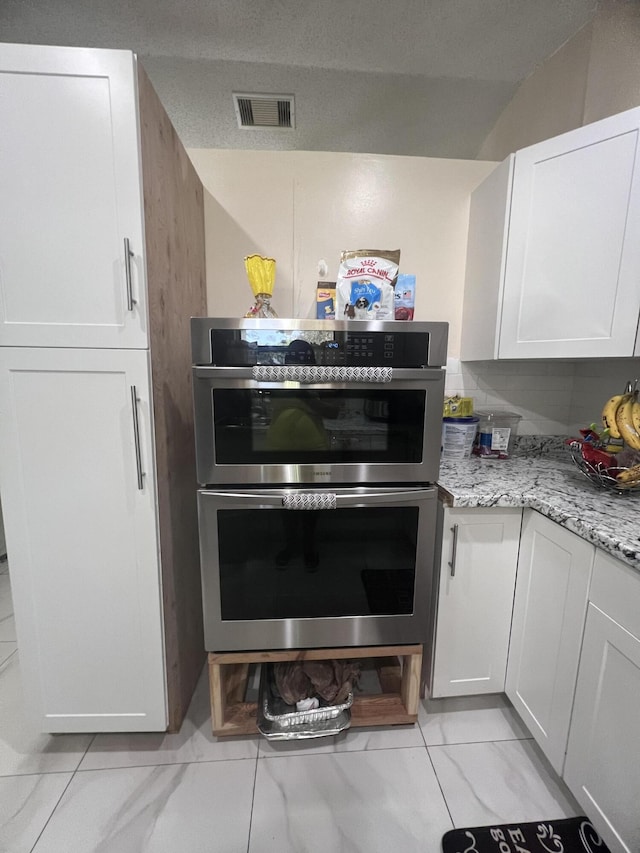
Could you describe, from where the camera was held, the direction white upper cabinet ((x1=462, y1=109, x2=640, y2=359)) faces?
facing the viewer and to the left of the viewer

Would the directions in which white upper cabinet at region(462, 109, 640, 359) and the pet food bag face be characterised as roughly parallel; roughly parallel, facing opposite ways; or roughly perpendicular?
roughly perpendicular

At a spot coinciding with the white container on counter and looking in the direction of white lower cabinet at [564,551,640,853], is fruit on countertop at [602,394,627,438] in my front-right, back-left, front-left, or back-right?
front-left

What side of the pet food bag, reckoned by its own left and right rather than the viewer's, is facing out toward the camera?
front

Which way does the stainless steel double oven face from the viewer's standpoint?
toward the camera

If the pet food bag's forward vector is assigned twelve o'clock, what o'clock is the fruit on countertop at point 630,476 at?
The fruit on countertop is roughly at 9 o'clock from the pet food bag.

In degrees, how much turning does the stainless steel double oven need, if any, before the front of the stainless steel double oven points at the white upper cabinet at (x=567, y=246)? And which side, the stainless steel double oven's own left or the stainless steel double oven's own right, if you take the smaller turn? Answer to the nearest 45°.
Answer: approximately 90° to the stainless steel double oven's own left

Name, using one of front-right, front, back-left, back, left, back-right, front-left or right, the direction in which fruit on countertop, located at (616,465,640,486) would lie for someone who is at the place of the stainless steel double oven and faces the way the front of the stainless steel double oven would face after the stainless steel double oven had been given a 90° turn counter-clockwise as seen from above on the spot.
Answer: front
